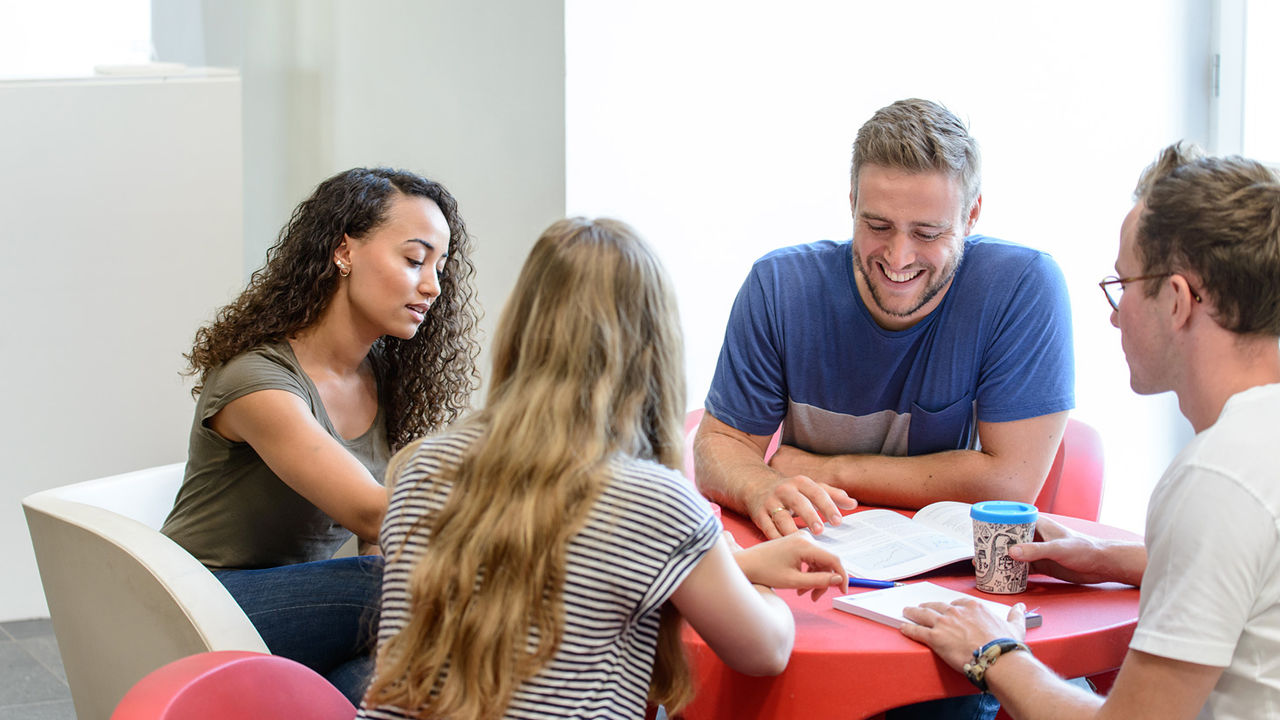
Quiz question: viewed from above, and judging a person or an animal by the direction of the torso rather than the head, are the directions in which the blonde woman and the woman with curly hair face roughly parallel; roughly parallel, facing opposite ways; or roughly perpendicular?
roughly perpendicular

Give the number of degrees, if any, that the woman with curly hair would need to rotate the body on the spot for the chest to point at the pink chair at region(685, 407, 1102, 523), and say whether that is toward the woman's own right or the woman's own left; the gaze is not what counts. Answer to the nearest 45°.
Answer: approximately 45° to the woman's own left

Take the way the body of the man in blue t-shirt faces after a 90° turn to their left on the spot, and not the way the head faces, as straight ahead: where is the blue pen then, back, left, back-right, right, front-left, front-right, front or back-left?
right

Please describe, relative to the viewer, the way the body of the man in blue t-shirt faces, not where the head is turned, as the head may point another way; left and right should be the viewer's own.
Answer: facing the viewer

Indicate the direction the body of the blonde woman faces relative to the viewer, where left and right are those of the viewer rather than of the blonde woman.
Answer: facing away from the viewer and to the right of the viewer

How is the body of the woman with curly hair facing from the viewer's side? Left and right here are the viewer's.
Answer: facing the viewer and to the right of the viewer

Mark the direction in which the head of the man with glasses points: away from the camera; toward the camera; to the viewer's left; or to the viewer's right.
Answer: to the viewer's left

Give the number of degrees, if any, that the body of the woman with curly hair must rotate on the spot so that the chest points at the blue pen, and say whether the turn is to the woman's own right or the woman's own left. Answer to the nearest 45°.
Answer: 0° — they already face it

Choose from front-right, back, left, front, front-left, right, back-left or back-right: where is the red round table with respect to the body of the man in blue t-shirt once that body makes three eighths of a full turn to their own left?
back-right

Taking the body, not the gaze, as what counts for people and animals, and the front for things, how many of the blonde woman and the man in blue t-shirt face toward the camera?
1
